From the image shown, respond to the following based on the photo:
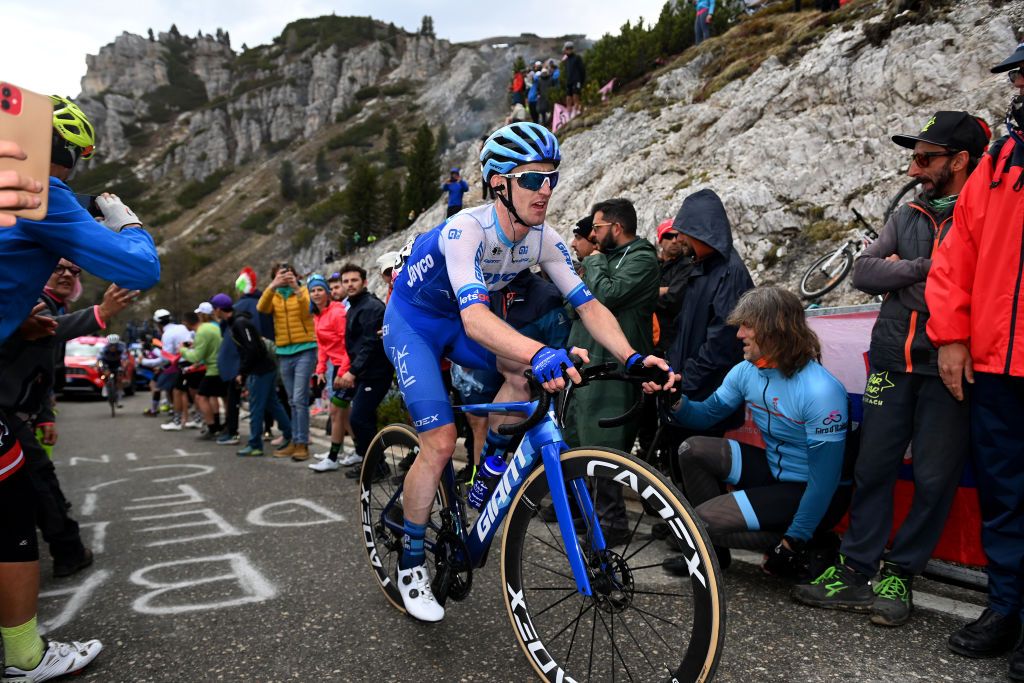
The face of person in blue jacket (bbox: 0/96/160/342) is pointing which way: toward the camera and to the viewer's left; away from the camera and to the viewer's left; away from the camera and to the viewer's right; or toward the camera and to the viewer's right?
away from the camera and to the viewer's right

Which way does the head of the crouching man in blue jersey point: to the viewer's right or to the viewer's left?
to the viewer's left

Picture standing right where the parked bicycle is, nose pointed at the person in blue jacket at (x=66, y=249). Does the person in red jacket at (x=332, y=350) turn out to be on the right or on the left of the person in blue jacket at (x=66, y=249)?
right

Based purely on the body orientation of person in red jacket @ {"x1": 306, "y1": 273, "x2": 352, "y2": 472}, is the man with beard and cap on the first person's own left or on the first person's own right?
on the first person's own left

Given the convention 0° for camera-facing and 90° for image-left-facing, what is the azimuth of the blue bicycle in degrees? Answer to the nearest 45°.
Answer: approximately 315°

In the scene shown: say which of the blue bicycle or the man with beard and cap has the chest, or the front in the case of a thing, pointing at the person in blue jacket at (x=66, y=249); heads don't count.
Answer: the man with beard and cap

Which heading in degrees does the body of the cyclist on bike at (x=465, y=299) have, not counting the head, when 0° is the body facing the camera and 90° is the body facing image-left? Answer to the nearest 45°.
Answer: approximately 315°

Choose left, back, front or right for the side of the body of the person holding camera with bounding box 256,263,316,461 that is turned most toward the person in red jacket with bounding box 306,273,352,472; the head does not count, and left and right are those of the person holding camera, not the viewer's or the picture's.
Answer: left

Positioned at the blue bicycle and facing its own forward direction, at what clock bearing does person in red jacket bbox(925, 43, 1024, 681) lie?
The person in red jacket is roughly at 10 o'clock from the blue bicycle.

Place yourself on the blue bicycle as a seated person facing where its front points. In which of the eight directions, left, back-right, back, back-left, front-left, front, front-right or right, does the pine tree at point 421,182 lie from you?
back-left
